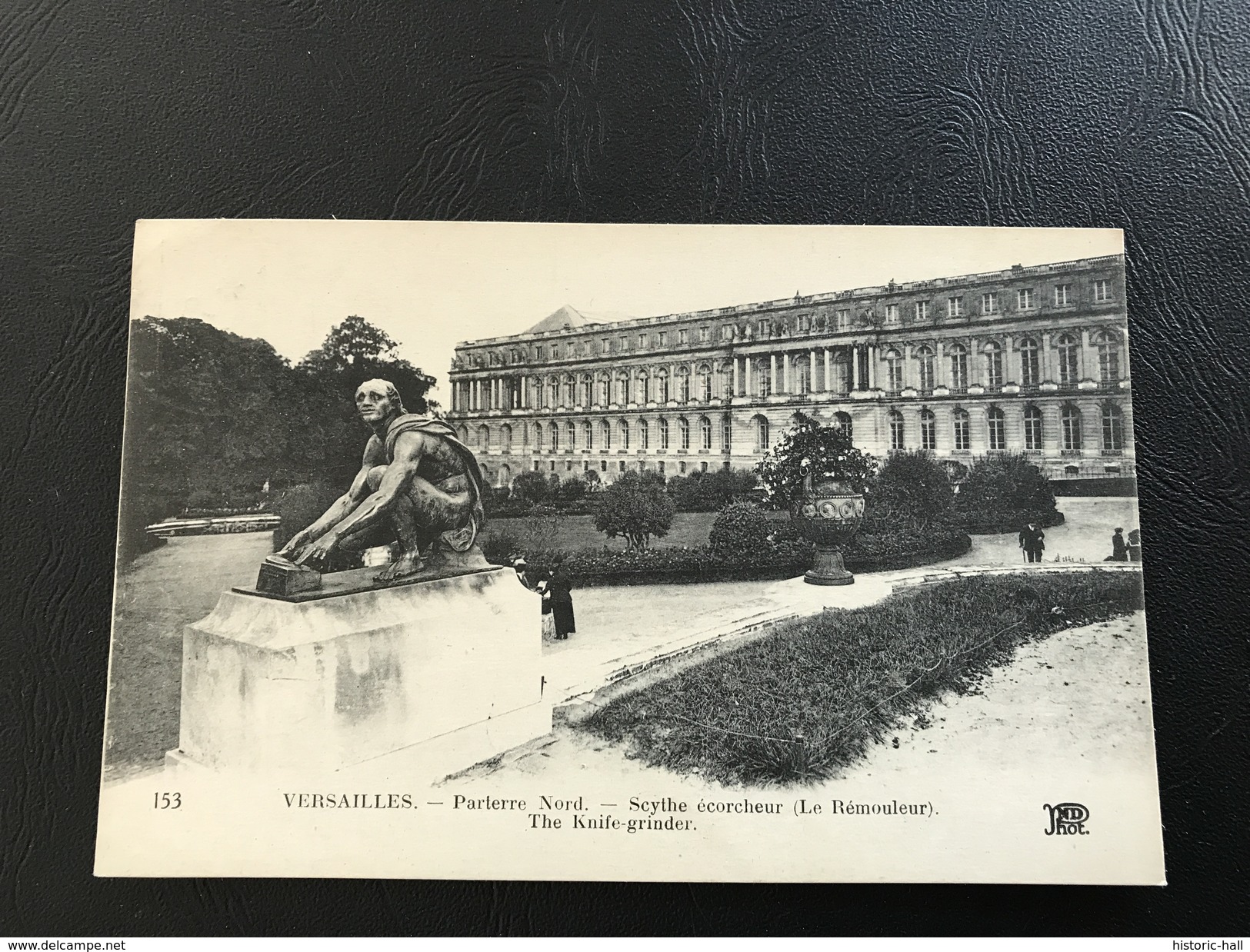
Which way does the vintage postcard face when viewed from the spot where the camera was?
facing the viewer
